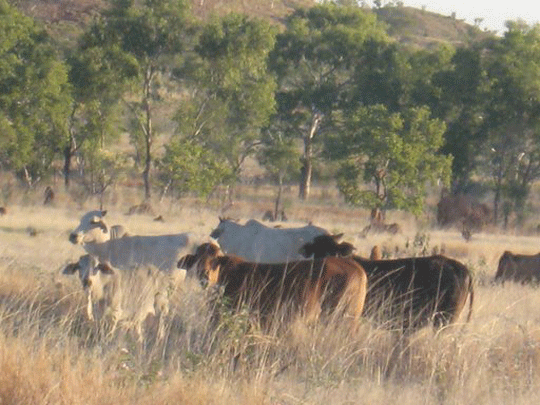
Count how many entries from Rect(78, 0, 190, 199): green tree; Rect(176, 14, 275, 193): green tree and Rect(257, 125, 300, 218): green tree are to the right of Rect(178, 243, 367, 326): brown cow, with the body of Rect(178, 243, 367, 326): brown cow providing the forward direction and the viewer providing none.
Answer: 3

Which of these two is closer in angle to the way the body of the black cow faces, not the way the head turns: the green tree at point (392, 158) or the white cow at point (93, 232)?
the white cow

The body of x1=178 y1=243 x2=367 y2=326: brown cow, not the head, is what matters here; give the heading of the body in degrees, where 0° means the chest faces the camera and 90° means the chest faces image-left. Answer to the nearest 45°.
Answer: approximately 90°

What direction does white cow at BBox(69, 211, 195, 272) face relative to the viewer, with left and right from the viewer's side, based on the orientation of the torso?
facing to the left of the viewer

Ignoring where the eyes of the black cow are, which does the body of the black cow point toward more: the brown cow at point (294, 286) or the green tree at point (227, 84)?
the brown cow

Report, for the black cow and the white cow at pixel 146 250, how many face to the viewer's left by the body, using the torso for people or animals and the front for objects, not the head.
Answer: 2

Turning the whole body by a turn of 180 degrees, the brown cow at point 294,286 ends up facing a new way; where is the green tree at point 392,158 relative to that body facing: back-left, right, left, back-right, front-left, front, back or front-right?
left

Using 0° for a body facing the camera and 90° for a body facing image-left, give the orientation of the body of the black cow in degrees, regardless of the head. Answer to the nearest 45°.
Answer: approximately 90°
